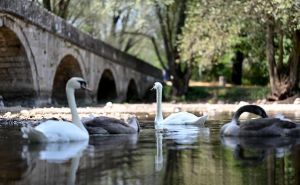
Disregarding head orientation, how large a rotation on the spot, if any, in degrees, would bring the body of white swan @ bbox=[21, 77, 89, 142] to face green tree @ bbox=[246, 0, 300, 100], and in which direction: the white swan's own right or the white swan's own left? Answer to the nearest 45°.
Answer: approximately 45° to the white swan's own left

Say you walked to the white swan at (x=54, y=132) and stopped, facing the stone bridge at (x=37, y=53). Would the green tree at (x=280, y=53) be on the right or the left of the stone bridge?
right

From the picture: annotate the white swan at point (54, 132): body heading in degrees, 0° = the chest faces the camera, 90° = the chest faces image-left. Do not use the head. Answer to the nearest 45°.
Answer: approximately 270°

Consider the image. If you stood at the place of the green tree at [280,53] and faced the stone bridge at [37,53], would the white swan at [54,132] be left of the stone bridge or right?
left

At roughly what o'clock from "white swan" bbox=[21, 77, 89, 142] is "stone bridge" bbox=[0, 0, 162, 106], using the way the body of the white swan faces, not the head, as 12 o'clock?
The stone bridge is roughly at 9 o'clock from the white swan.

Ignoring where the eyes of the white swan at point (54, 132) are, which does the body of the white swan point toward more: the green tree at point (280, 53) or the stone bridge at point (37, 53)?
the green tree
